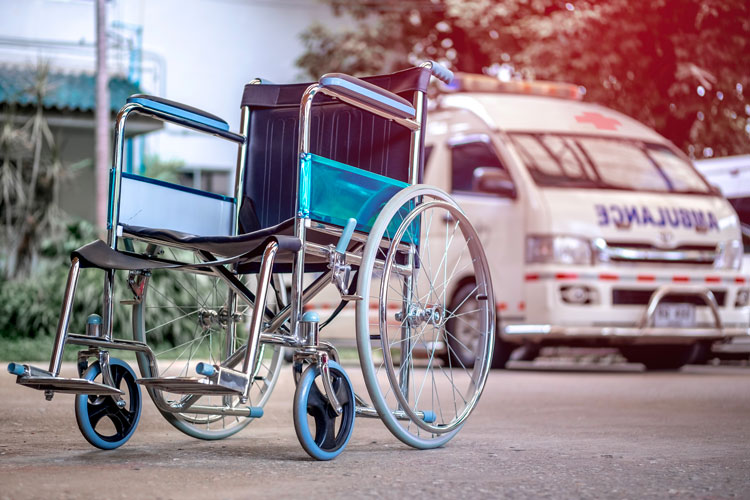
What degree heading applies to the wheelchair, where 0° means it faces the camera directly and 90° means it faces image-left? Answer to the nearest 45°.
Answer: approximately 45°

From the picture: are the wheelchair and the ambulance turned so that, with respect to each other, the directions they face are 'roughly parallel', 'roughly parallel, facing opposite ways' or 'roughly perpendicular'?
roughly perpendicular

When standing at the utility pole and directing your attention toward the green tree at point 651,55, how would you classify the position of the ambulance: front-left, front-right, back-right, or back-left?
front-right

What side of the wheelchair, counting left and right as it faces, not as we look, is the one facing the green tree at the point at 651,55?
back

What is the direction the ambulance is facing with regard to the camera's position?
facing the viewer and to the right of the viewer

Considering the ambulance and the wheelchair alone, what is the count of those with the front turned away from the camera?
0

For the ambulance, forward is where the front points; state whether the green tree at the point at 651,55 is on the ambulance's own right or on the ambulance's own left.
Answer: on the ambulance's own left

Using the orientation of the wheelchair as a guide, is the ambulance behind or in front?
behind

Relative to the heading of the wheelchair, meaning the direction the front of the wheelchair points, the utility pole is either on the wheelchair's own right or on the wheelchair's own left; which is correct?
on the wheelchair's own right

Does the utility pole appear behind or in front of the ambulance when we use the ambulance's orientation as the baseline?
behind
